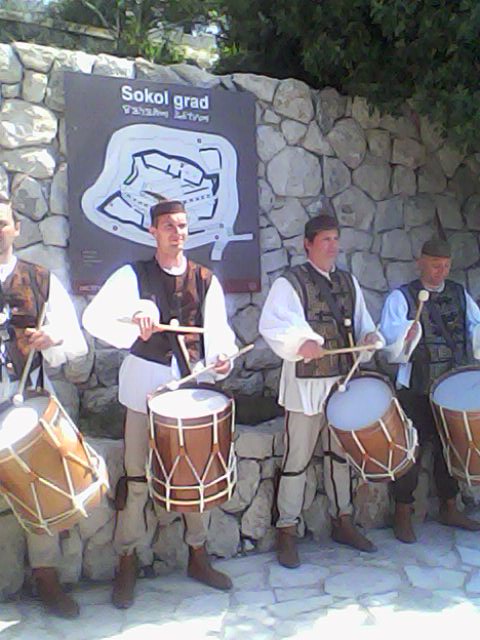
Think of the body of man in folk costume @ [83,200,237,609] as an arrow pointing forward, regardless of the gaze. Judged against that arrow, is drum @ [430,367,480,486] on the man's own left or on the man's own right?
on the man's own left

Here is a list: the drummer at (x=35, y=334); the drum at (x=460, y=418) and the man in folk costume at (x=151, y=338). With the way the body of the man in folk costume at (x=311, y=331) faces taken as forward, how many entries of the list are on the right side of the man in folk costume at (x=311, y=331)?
2

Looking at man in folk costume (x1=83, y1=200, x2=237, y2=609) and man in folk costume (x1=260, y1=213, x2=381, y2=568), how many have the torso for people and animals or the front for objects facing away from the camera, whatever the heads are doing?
0

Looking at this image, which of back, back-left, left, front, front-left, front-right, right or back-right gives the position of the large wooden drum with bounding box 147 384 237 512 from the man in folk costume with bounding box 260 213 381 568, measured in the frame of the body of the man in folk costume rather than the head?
right

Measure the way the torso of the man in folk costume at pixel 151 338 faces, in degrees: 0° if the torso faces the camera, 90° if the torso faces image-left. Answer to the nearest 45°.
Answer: approximately 315°

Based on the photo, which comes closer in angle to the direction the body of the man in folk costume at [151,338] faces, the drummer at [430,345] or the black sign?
the drummer

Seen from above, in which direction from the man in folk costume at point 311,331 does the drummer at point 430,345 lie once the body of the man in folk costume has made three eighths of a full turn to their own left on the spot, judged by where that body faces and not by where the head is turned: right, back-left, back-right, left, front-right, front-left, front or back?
front-right

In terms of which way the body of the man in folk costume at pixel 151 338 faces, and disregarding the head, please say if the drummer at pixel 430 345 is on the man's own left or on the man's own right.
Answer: on the man's own left

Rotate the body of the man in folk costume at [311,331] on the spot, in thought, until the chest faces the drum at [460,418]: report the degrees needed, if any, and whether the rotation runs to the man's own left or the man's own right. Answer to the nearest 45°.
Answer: approximately 45° to the man's own left

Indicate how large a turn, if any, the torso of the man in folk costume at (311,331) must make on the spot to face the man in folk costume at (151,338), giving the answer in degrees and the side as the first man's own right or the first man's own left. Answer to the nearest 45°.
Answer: approximately 90° to the first man's own right
